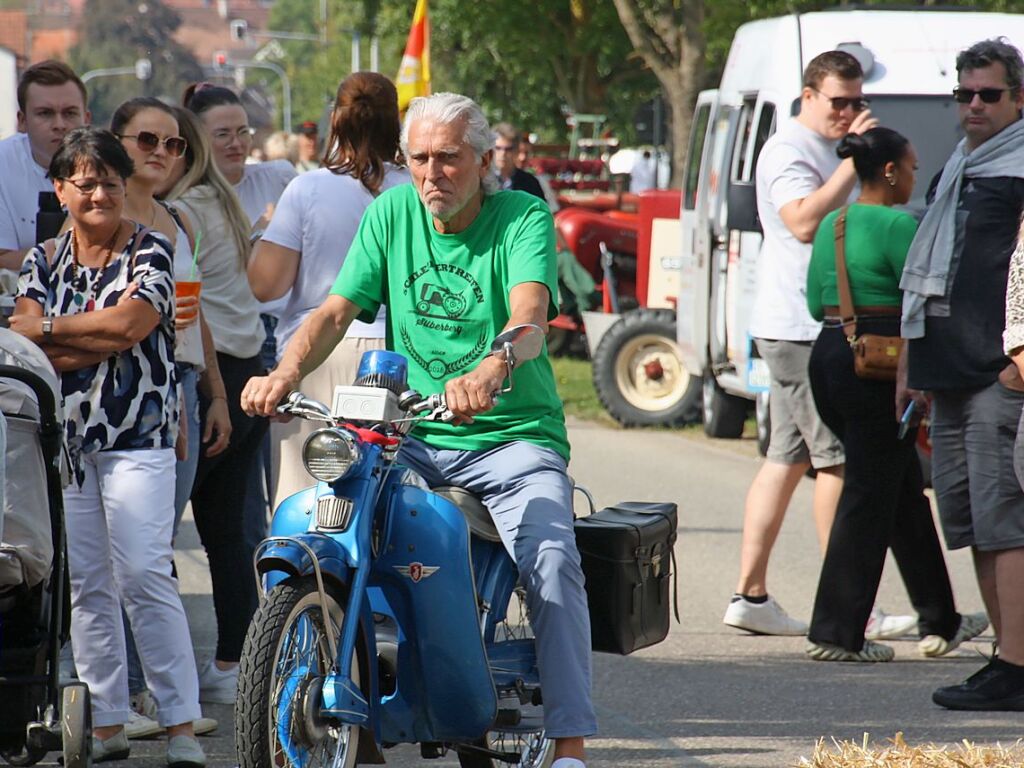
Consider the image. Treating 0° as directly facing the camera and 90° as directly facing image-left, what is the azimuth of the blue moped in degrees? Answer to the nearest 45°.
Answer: approximately 45°

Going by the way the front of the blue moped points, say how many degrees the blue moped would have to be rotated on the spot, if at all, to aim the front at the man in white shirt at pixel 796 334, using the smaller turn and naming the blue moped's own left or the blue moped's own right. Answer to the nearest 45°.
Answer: approximately 180°

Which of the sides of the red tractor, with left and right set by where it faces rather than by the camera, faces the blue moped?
left

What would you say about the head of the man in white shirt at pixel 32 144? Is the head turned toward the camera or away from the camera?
toward the camera

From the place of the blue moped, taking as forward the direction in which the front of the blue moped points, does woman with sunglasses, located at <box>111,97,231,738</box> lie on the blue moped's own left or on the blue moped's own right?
on the blue moped's own right

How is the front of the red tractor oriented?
to the viewer's left

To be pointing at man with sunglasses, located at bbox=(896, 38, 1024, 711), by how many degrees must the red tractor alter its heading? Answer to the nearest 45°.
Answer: approximately 90° to its left

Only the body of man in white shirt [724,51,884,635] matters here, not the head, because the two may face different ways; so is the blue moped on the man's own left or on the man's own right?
on the man's own right

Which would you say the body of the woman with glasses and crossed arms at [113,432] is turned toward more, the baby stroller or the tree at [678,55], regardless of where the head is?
the baby stroller

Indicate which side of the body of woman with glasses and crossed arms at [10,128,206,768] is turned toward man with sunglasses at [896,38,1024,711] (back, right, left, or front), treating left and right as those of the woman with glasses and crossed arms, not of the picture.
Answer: left

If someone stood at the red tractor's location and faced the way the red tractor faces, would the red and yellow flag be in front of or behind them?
in front

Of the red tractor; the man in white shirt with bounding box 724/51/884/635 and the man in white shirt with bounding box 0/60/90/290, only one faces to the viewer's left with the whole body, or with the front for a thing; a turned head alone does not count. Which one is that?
the red tractor

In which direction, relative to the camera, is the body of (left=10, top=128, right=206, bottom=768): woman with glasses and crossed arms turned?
toward the camera

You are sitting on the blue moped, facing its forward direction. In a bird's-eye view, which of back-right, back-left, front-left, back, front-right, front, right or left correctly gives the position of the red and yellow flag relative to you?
back-right

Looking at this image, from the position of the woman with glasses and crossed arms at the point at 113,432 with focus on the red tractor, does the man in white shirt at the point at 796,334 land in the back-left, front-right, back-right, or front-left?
front-right
